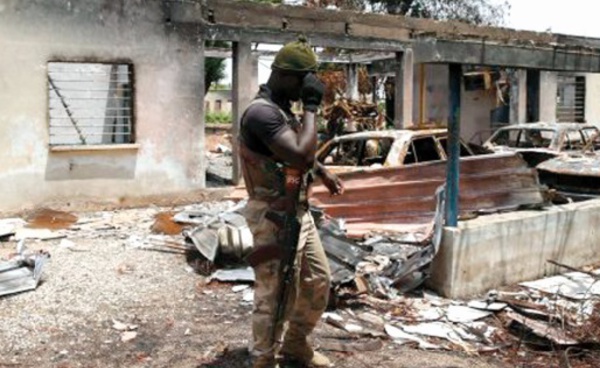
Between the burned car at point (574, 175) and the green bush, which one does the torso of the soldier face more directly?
the burned car

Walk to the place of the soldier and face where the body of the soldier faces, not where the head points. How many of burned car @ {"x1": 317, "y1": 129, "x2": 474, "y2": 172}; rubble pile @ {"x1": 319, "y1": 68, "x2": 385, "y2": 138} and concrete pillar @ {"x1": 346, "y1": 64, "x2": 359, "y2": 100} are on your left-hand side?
3

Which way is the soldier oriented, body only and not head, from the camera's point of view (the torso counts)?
to the viewer's right

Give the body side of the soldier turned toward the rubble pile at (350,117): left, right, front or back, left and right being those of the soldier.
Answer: left

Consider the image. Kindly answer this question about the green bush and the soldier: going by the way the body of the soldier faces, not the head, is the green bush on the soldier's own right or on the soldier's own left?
on the soldier's own left

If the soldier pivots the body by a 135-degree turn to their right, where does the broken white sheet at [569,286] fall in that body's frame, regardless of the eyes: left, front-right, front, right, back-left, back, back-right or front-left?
back

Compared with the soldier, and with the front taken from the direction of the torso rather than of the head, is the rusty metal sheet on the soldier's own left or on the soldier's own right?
on the soldier's own left

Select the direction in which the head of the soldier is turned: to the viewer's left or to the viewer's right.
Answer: to the viewer's right

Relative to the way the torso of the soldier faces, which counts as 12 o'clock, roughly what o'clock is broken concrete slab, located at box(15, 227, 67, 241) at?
The broken concrete slab is roughly at 8 o'clock from the soldier.
